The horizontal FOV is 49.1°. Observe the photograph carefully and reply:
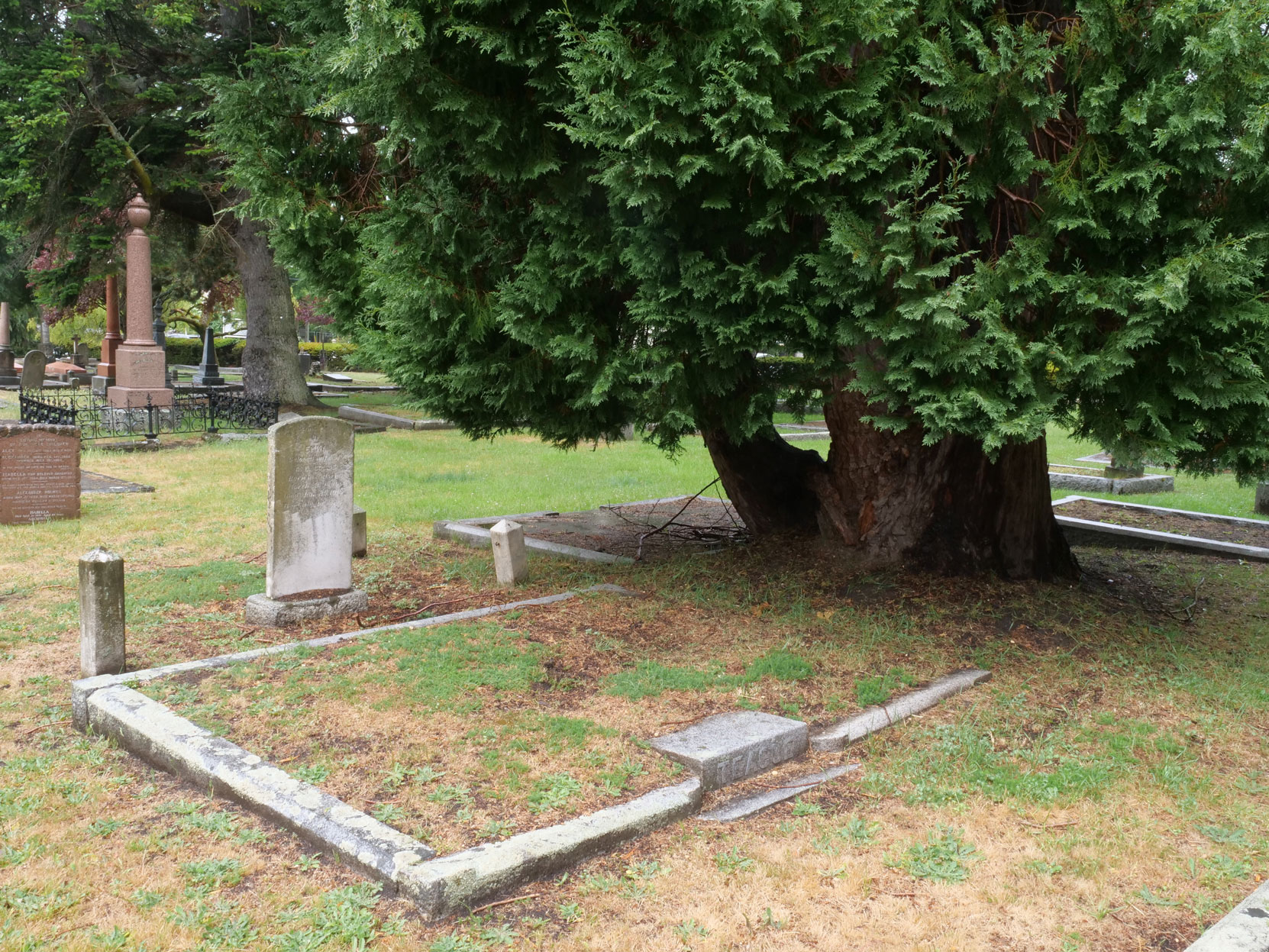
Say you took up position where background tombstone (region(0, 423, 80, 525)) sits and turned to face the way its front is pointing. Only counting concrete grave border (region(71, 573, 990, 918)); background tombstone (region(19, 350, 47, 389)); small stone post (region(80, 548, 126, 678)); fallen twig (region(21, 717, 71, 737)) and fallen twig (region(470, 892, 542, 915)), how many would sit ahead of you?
4

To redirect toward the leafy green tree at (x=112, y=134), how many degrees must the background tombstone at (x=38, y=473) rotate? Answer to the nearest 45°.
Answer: approximately 180°

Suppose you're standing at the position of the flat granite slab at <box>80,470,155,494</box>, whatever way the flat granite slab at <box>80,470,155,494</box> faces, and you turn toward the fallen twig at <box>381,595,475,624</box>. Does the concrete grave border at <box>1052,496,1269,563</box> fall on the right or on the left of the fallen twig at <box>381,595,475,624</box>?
left

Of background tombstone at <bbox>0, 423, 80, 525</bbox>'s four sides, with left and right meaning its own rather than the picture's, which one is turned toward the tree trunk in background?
back

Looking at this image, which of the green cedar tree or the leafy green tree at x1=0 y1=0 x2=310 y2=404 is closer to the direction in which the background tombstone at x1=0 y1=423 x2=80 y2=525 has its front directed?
the green cedar tree

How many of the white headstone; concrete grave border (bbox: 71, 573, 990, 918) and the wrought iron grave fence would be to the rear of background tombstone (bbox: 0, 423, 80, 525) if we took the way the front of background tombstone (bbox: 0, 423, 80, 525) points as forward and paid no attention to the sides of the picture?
1

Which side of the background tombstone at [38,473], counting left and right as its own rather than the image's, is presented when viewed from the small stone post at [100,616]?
front

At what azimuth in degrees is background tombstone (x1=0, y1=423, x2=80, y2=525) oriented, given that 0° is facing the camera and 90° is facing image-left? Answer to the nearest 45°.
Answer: approximately 0°

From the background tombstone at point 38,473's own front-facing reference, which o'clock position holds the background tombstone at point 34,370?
the background tombstone at point 34,370 is roughly at 6 o'clock from the background tombstone at point 38,473.

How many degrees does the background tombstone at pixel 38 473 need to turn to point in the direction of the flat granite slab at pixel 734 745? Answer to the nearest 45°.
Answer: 0° — it already faces it

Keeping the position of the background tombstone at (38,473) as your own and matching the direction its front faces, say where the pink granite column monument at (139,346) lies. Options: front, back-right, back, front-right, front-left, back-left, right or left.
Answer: back

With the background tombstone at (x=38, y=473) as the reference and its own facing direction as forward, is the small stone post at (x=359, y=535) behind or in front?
in front

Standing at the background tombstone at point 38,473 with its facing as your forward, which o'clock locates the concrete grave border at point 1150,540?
The concrete grave border is roughly at 10 o'clock from the background tombstone.

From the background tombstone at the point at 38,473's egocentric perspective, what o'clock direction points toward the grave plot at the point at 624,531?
The grave plot is roughly at 10 o'clock from the background tombstone.

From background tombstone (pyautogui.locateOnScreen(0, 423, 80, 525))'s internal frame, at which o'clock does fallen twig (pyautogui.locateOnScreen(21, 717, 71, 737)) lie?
The fallen twig is roughly at 12 o'clock from the background tombstone.

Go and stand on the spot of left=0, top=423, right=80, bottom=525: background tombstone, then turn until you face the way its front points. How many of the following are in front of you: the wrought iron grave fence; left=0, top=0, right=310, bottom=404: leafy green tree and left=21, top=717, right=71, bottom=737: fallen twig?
1

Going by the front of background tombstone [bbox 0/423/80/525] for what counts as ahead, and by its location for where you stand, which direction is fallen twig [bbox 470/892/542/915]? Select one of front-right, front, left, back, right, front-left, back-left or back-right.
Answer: front
